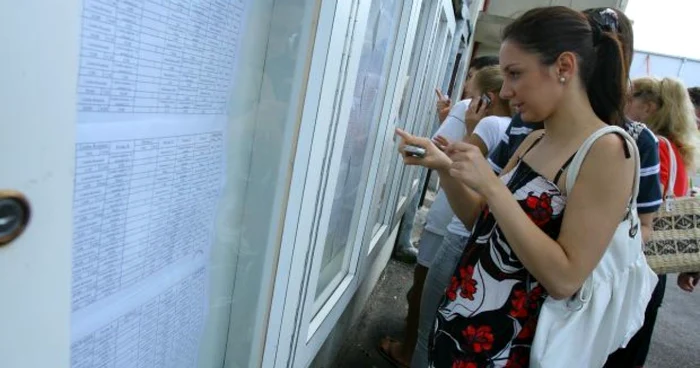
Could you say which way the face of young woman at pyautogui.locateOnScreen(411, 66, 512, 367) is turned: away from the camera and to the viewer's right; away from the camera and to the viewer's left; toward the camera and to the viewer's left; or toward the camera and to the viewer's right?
away from the camera and to the viewer's left

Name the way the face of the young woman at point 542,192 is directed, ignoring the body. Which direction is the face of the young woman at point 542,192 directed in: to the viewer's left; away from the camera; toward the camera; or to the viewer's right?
to the viewer's left

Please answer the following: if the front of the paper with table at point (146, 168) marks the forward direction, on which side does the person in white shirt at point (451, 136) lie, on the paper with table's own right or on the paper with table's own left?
on the paper with table's own left

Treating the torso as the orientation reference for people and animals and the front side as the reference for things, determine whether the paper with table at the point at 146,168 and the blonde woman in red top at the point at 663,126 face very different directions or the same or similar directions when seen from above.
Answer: very different directions

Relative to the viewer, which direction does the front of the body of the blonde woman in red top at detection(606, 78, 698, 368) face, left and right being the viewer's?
facing to the left of the viewer

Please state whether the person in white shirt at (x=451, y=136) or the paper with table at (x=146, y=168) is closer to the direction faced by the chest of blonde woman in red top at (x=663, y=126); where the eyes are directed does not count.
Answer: the person in white shirt

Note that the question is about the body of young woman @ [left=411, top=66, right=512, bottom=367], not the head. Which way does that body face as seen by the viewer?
to the viewer's left

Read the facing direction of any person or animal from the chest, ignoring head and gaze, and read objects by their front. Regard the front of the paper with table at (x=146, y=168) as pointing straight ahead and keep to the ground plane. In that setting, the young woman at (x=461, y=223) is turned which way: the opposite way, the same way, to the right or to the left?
the opposite way

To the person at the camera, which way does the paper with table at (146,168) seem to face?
facing the viewer and to the right of the viewer

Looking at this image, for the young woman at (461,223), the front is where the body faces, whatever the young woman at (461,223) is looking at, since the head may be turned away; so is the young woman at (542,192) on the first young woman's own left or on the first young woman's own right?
on the first young woman's own left

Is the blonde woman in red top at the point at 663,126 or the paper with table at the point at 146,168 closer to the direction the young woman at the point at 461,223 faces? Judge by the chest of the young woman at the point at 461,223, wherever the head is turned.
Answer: the paper with table

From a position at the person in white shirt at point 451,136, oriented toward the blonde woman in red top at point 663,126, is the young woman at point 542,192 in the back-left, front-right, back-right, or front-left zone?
front-right

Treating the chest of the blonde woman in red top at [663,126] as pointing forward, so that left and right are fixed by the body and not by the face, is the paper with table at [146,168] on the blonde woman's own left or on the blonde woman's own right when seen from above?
on the blonde woman's own left

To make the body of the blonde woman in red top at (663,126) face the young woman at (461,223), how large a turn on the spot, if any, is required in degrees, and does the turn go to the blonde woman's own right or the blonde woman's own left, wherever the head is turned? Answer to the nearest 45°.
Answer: approximately 45° to the blonde woman's own left

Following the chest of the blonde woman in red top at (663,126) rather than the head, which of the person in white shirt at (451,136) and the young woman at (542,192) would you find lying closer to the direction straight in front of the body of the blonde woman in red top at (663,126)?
the person in white shirt

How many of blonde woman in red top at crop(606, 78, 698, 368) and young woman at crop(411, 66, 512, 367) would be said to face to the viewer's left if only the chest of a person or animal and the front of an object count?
2
